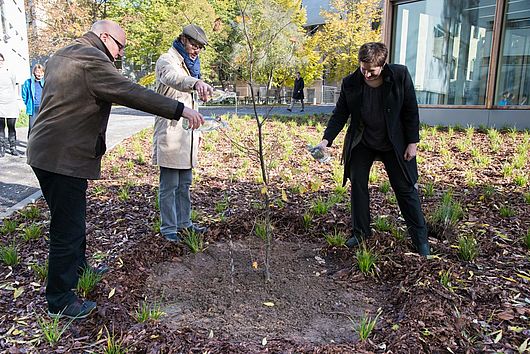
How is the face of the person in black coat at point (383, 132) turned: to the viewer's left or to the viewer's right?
to the viewer's left

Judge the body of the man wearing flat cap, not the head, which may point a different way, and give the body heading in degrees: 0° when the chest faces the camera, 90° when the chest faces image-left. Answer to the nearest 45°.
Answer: approximately 315°

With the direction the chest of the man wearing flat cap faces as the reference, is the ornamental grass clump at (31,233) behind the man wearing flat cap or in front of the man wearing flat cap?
behind

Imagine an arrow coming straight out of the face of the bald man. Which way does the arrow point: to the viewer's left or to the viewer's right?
to the viewer's right

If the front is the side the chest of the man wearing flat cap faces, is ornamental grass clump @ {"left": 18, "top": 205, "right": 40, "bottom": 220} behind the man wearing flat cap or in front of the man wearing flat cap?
behind
